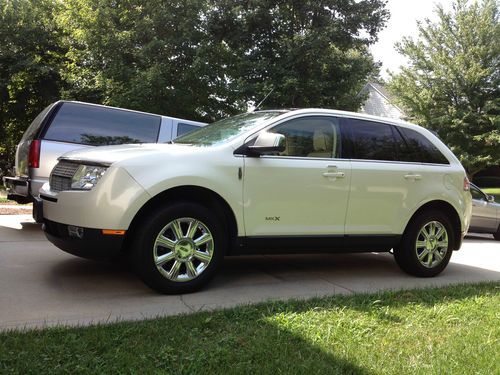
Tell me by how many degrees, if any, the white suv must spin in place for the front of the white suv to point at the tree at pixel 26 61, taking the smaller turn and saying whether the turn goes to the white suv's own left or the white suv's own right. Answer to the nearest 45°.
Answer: approximately 90° to the white suv's own right

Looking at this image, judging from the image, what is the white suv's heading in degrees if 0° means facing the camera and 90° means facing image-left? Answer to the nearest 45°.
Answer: approximately 45°

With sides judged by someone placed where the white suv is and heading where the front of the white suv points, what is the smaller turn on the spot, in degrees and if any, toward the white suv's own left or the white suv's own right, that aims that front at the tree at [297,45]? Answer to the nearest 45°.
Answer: approximately 135° to the white suv's own right

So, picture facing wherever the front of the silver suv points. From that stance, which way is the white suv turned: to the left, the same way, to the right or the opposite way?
the opposite way

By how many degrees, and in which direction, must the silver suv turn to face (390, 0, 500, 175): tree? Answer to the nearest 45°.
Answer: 0° — it already faces it

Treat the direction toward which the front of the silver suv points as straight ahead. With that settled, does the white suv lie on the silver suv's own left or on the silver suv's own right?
on the silver suv's own right

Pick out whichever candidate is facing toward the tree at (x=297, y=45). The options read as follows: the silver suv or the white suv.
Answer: the silver suv

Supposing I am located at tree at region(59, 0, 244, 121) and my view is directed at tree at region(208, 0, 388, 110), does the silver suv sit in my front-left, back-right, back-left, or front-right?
back-right

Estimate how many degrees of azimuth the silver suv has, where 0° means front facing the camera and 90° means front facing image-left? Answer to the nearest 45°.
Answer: approximately 225°

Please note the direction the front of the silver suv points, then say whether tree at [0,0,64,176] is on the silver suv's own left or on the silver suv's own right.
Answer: on the silver suv's own left
